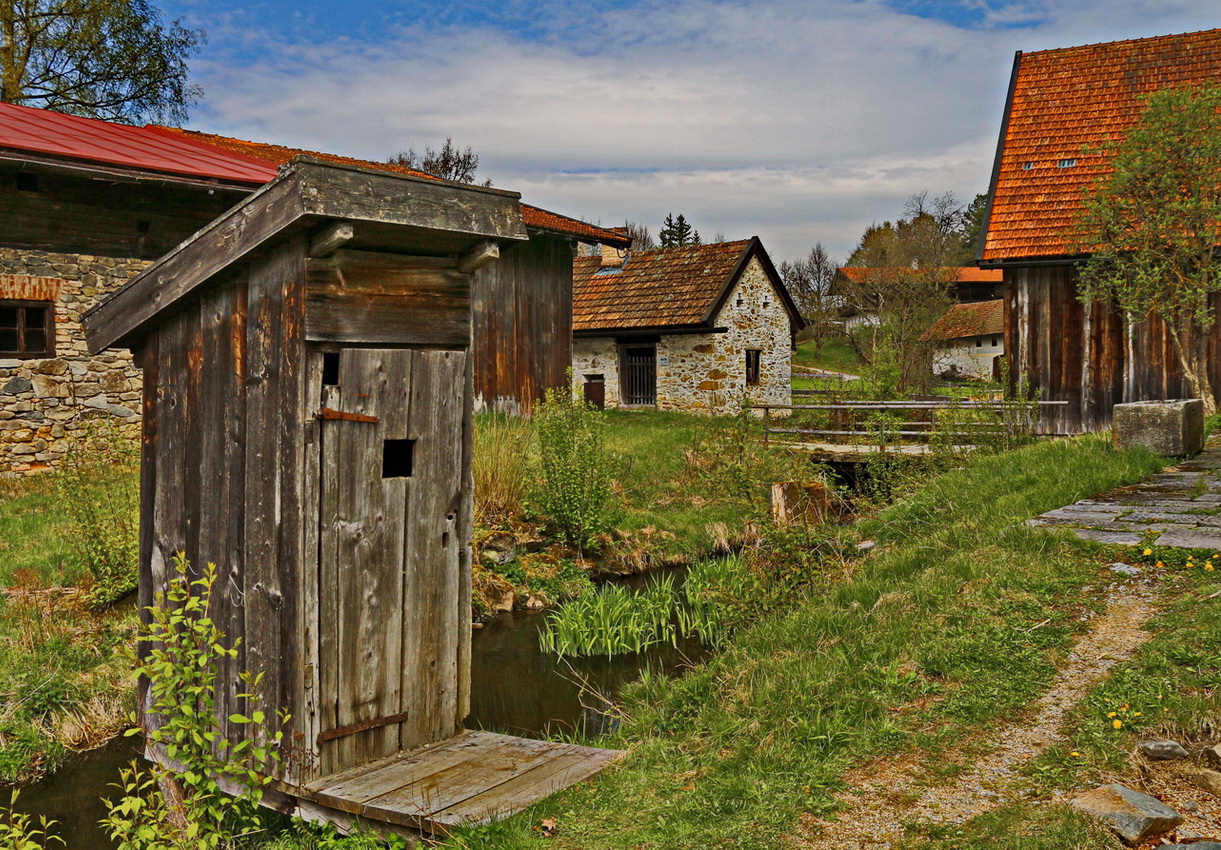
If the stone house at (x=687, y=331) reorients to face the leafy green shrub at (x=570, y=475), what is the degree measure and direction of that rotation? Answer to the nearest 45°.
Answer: approximately 45° to its left

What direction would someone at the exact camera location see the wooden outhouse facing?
facing the viewer and to the right of the viewer

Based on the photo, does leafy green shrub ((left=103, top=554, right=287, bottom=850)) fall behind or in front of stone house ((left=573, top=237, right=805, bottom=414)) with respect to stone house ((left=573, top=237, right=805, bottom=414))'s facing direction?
in front

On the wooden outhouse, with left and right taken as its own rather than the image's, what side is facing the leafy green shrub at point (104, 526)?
back

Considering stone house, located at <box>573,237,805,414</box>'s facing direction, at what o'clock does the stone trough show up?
The stone trough is roughly at 10 o'clock from the stone house.

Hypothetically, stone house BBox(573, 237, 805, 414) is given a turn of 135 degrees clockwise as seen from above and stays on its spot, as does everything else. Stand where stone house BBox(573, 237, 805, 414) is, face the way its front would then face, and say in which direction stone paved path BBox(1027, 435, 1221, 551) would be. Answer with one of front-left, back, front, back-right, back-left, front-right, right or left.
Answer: back

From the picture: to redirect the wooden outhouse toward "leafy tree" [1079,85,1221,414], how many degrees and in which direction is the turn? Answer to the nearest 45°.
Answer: approximately 90° to its left

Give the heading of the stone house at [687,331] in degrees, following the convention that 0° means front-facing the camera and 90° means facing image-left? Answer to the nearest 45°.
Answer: approximately 45°

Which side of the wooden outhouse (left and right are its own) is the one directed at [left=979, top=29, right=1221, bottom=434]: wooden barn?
left
